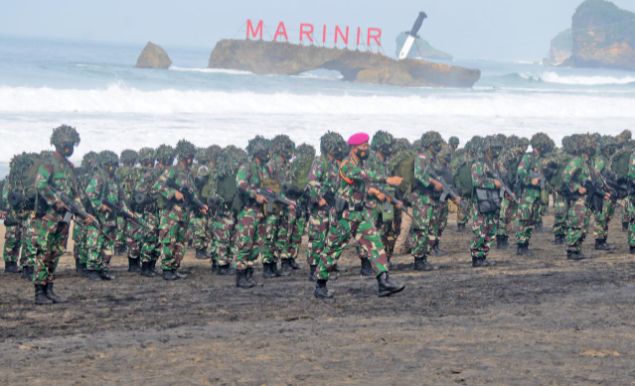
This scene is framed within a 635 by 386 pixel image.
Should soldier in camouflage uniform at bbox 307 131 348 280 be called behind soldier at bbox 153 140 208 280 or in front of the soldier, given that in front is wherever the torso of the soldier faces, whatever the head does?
in front

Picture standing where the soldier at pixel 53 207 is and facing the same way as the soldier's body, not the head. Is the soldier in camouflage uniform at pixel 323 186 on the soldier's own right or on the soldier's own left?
on the soldier's own left

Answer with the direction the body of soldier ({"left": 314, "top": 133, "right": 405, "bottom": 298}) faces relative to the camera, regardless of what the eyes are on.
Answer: to the viewer's right

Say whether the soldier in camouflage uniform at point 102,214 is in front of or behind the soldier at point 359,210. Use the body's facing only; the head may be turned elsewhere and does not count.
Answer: behind

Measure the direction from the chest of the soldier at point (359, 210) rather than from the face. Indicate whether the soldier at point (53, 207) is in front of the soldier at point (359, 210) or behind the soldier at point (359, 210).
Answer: behind

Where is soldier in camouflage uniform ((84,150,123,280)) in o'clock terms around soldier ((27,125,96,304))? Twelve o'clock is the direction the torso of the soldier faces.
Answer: The soldier in camouflage uniform is roughly at 8 o'clock from the soldier.

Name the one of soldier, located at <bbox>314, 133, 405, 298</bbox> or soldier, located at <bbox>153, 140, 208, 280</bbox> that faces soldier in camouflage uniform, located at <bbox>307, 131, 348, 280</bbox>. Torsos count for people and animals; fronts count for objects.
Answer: soldier, located at <bbox>153, 140, 208, 280</bbox>
